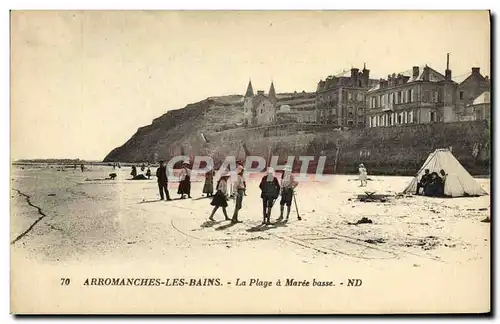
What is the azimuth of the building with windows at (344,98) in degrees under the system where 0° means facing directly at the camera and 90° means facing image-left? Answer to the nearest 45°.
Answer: approximately 45°

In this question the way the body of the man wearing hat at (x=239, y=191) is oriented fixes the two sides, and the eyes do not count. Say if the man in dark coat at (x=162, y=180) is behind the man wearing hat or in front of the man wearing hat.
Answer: behind

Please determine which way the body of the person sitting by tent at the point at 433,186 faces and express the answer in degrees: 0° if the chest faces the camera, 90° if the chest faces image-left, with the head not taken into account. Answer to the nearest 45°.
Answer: approximately 45°

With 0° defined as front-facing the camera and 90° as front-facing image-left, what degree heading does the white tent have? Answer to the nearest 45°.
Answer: approximately 45°
